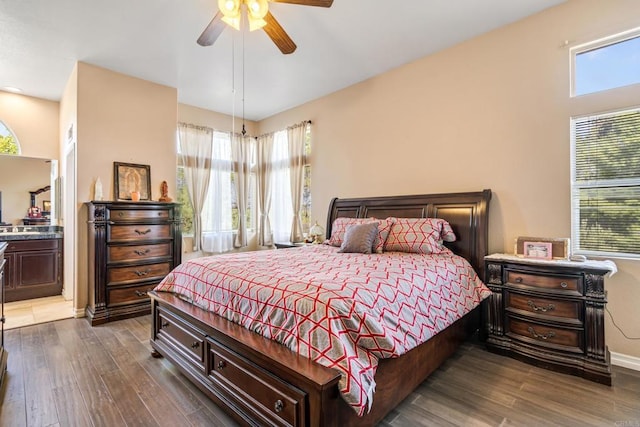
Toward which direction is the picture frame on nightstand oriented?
toward the camera

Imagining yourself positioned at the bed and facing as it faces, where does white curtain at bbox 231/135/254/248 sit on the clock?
The white curtain is roughly at 4 o'clock from the bed.

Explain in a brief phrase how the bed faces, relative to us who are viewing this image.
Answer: facing the viewer and to the left of the viewer

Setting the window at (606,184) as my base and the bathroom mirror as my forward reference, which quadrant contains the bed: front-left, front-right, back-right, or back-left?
front-left

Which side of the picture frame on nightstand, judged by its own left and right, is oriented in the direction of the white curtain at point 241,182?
right

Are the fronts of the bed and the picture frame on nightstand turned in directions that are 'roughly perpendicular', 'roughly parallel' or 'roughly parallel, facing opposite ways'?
roughly parallel

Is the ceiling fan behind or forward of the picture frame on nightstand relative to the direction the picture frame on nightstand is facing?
forward

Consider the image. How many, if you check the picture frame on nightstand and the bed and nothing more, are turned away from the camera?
0

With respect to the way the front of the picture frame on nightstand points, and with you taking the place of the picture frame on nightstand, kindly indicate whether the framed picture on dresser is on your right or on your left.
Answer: on your right

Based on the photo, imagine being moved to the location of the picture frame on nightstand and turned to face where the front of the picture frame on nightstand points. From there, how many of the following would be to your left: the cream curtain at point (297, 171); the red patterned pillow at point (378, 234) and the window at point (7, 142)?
0

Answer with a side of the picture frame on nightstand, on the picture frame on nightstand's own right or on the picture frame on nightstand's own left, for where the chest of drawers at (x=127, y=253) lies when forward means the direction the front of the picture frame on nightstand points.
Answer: on the picture frame on nightstand's own right

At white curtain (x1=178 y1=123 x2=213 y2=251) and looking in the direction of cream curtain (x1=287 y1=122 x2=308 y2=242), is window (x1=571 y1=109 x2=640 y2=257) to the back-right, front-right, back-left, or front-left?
front-right

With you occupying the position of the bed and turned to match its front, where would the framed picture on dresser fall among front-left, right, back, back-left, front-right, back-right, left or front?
right
